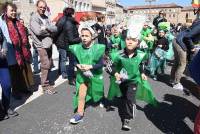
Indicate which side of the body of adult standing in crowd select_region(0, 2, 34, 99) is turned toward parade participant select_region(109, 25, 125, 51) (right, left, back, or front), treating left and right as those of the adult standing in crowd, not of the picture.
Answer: left

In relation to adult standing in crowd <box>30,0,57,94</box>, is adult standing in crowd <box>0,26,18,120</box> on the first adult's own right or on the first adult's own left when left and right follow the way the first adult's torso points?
on the first adult's own right

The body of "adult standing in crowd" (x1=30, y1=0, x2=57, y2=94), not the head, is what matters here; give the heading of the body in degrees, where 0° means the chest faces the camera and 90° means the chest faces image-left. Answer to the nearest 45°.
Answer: approximately 315°
